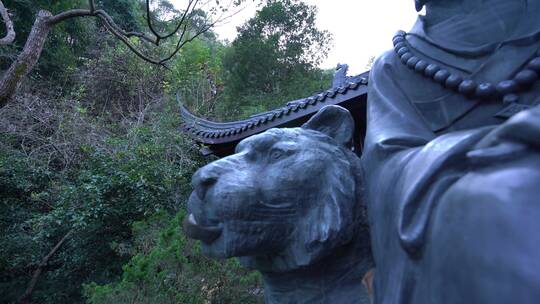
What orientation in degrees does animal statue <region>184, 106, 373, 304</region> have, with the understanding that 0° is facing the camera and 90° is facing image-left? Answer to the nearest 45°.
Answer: approximately 90°

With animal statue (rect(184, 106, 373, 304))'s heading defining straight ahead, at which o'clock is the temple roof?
The temple roof is roughly at 3 o'clock from the animal statue.

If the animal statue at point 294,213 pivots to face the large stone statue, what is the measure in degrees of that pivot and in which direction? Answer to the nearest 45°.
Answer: approximately 135° to its left

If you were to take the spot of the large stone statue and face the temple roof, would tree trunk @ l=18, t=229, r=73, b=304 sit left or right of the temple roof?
left

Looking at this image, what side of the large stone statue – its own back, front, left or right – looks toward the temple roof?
back

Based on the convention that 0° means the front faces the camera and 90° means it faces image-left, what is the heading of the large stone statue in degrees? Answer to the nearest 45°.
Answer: approximately 45°
